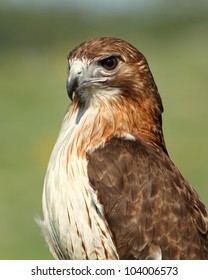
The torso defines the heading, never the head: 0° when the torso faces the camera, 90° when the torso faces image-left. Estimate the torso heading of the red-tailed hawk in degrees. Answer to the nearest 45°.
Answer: approximately 45°
